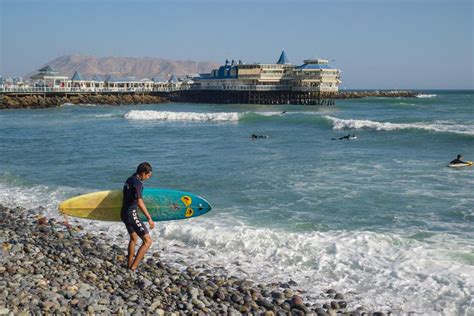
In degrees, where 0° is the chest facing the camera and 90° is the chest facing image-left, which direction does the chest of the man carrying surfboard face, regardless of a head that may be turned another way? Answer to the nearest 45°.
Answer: approximately 270°
